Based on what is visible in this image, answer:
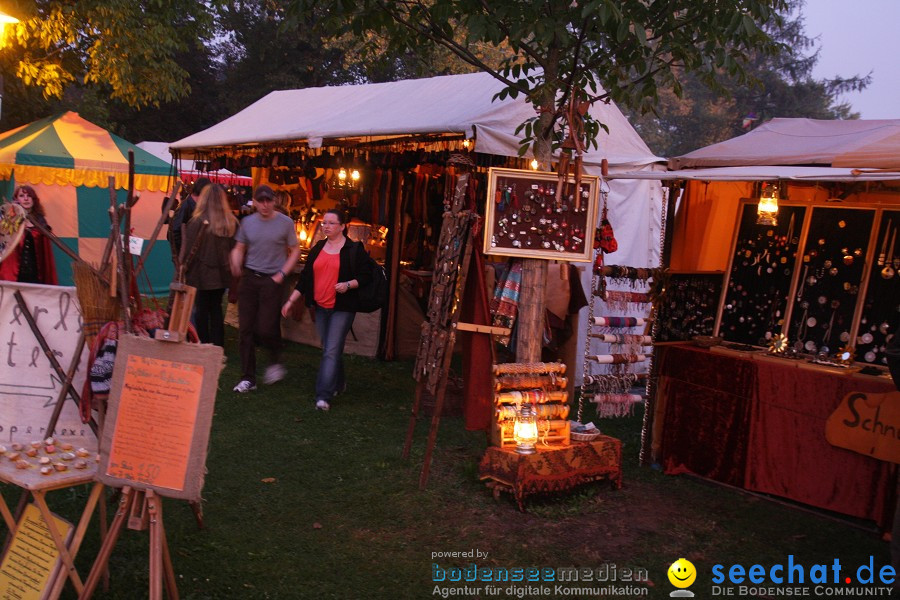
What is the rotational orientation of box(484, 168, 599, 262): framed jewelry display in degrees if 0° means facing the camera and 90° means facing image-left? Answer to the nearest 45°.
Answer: approximately 0°

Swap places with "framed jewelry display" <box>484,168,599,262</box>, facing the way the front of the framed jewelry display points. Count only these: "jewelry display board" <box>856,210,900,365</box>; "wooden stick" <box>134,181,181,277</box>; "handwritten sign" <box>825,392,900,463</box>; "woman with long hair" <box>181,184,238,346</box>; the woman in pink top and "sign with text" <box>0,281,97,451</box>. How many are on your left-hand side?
2

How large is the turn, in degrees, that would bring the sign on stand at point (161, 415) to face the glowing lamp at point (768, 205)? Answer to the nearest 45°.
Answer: approximately 90° to its left

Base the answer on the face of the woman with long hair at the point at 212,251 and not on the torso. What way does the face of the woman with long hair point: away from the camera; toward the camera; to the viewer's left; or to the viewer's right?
away from the camera
